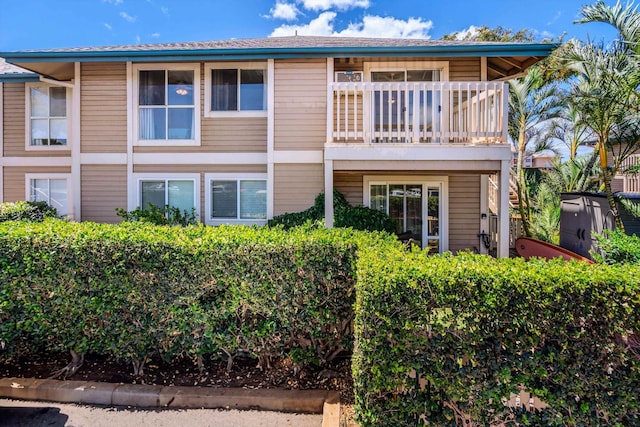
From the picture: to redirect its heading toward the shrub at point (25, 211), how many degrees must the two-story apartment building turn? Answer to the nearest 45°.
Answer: approximately 90° to its right

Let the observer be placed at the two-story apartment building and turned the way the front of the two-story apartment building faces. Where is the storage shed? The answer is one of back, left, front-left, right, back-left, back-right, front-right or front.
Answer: left

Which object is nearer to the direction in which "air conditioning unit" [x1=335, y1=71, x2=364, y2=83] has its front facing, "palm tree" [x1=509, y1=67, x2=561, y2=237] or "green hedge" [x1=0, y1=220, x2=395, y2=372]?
the green hedge

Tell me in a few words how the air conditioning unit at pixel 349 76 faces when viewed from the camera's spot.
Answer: facing the viewer

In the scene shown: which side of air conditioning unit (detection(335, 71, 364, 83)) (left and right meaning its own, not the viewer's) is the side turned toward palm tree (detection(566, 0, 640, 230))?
left

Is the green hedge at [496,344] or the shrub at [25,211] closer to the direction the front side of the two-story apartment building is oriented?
the green hedge

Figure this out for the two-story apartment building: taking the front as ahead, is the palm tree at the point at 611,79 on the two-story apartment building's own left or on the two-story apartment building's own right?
on the two-story apartment building's own left

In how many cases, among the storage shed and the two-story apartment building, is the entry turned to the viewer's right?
0

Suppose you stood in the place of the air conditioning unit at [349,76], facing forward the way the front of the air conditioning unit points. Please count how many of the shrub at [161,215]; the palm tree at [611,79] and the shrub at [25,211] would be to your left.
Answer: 1

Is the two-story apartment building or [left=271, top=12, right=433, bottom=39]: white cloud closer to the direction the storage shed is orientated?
the two-story apartment building

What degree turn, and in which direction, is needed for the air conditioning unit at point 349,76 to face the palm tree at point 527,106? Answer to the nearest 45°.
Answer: approximately 135° to its left

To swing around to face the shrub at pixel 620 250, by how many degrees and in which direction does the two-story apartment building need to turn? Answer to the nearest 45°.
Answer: approximately 45° to its left

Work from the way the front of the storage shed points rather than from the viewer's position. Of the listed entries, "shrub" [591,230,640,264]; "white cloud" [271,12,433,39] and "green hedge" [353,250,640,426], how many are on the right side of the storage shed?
1
